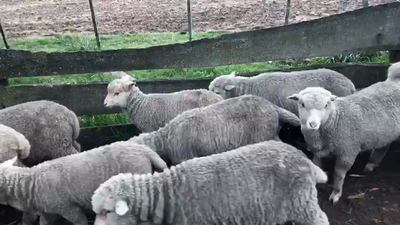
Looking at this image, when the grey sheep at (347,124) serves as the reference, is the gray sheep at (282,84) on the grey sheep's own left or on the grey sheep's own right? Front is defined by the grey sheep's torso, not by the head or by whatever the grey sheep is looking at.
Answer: on the grey sheep's own right

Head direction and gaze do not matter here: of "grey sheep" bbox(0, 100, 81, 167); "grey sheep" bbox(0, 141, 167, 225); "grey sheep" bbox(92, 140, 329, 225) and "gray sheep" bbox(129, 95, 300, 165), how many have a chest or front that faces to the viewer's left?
4

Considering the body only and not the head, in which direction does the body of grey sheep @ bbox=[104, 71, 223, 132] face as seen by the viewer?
to the viewer's left

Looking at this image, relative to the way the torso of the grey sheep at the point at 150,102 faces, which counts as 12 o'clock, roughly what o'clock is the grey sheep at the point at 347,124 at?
the grey sheep at the point at 347,124 is roughly at 7 o'clock from the grey sheep at the point at 150,102.

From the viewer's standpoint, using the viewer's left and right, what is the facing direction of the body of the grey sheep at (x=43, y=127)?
facing to the left of the viewer

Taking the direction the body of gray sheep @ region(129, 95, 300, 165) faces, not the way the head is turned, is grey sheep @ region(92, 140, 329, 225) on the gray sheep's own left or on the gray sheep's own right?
on the gray sheep's own left

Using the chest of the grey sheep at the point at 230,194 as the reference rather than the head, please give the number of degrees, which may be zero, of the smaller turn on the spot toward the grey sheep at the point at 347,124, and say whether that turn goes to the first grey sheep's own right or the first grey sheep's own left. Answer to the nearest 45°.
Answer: approximately 135° to the first grey sheep's own right

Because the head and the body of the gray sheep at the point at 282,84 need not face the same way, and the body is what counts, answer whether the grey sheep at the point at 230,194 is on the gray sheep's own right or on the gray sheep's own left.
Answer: on the gray sheep's own left

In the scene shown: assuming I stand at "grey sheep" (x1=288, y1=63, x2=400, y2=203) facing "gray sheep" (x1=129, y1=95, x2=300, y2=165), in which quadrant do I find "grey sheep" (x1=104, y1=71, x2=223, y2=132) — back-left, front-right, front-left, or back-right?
front-right

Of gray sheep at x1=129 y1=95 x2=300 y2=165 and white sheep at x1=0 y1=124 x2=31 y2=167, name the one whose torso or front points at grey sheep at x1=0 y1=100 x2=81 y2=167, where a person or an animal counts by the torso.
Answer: gray sheep at x1=129 y1=95 x2=300 y2=165

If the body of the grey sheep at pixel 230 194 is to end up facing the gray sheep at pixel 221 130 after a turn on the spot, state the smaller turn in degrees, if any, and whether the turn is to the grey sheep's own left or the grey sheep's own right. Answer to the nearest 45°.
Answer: approximately 90° to the grey sheep's own right

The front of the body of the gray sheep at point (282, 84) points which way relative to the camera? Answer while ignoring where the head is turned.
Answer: to the viewer's left

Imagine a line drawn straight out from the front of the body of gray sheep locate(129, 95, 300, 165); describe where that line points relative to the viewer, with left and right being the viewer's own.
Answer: facing to the left of the viewer

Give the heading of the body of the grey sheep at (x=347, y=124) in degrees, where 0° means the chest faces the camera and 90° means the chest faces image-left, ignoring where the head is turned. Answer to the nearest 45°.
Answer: approximately 45°

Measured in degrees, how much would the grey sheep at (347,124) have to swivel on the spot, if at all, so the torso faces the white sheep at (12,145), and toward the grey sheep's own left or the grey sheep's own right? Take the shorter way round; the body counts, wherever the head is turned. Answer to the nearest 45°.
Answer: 0° — it already faces it
